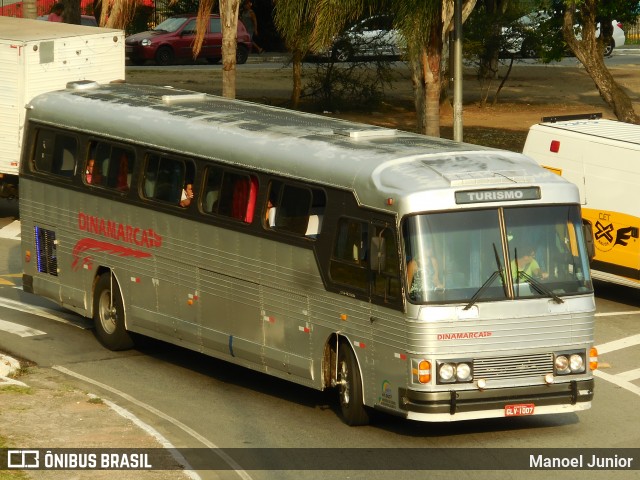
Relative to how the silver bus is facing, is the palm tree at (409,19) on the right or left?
on its left

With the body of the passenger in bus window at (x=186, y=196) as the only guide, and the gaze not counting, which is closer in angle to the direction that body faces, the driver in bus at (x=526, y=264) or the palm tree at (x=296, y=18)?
the driver in bus

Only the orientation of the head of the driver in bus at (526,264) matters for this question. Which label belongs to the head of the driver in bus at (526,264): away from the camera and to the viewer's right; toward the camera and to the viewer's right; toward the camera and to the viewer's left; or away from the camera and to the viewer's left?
toward the camera and to the viewer's right

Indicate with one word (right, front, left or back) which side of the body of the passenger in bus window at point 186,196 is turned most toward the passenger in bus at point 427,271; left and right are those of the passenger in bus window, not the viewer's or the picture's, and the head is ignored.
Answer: front

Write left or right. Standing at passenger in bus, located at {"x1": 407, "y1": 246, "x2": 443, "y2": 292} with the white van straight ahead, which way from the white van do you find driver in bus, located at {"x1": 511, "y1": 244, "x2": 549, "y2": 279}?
right

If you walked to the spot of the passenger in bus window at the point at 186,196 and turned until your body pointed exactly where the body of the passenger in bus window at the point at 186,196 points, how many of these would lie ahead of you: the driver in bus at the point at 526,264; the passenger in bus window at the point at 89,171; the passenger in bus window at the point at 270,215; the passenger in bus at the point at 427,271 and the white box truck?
3

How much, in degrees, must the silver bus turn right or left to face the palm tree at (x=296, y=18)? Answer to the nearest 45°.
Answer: approximately 135° to its left

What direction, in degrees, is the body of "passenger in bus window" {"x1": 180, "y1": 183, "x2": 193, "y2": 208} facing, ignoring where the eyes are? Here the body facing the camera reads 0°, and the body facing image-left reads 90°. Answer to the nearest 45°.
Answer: approximately 315°

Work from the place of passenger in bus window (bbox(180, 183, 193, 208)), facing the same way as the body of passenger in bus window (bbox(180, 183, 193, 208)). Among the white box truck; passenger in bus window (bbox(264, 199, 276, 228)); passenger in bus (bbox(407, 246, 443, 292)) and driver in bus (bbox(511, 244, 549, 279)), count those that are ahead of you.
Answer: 3
